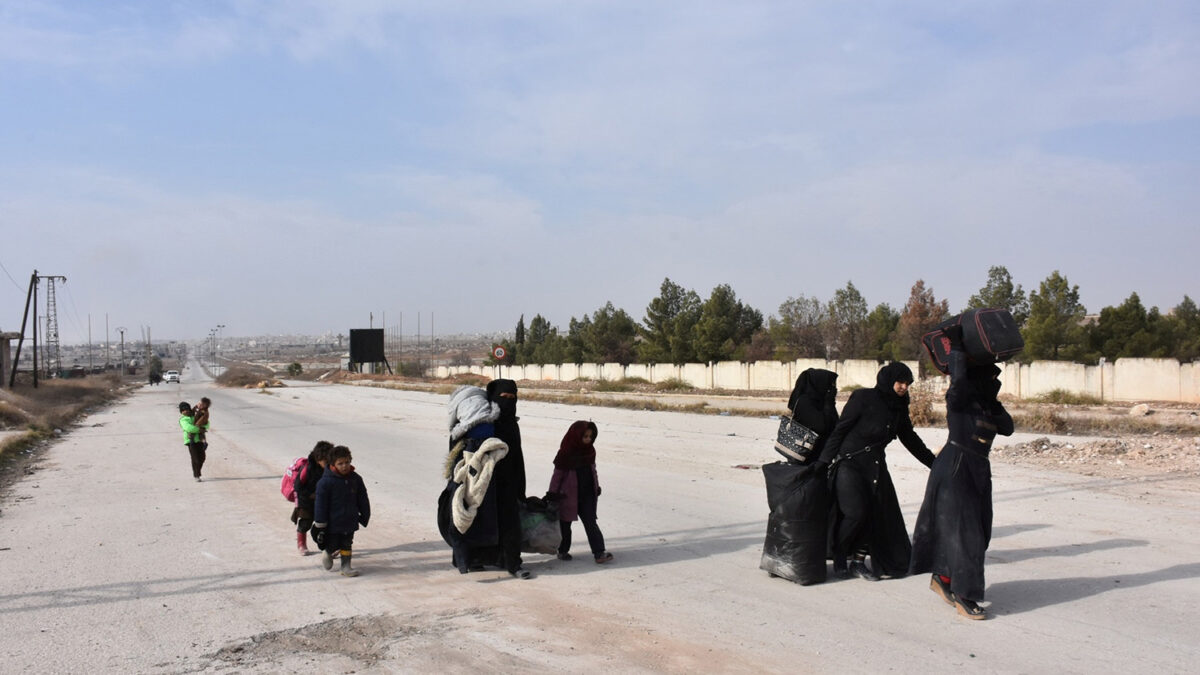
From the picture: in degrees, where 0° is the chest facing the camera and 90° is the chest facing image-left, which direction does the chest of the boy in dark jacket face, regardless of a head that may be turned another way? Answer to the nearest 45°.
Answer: approximately 315°

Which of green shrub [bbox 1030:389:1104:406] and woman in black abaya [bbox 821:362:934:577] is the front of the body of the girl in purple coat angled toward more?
the woman in black abaya

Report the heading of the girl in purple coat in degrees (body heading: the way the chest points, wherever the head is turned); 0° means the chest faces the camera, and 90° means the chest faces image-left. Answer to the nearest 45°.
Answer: approximately 315°

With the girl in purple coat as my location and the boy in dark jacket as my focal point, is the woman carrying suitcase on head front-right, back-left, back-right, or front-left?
back-left

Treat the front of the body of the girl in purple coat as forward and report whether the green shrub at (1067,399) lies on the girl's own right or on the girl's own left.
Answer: on the girl's own left

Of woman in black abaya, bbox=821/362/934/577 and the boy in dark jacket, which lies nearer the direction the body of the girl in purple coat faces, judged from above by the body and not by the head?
the woman in black abaya

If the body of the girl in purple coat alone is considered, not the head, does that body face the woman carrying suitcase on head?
yes

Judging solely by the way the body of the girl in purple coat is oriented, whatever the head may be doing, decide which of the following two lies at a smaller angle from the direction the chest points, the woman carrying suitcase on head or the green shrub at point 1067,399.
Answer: the woman carrying suitcase on head

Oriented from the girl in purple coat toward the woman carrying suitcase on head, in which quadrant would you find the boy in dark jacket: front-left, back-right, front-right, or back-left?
back-right
